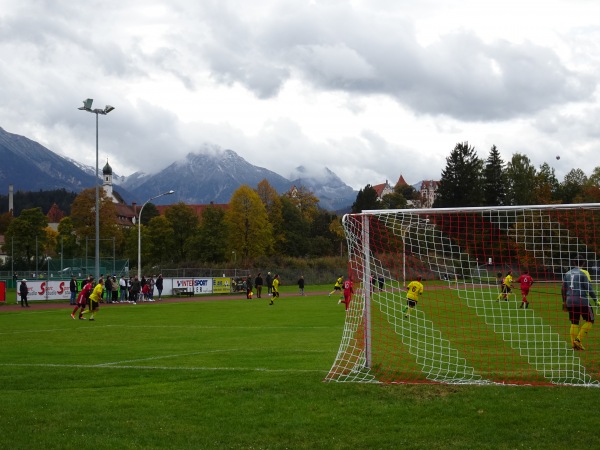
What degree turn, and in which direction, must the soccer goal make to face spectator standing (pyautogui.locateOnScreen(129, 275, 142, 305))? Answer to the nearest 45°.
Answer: approximately 45° to its left

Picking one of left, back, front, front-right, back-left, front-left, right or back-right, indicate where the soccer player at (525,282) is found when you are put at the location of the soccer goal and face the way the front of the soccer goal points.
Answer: front

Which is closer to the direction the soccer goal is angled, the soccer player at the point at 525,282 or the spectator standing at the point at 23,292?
the soccer player

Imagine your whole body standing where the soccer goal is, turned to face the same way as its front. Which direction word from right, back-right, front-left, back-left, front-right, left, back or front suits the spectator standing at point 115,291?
front-left

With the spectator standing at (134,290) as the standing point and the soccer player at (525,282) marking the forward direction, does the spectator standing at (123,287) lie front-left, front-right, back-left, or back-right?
back-left

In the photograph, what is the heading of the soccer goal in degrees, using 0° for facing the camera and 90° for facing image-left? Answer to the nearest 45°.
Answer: approximately 180°

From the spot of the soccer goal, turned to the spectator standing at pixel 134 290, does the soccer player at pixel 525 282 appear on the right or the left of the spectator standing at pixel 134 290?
right

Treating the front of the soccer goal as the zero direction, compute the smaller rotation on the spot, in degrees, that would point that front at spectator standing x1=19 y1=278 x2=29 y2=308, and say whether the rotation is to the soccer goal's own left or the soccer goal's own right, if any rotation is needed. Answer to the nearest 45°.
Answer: approximately 45° to the soccer goal's own left

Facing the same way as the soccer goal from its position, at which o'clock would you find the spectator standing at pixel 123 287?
The spectator standing is roughly at 11 o'clock from the soccer goal.

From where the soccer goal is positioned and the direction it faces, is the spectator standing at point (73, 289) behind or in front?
in front
